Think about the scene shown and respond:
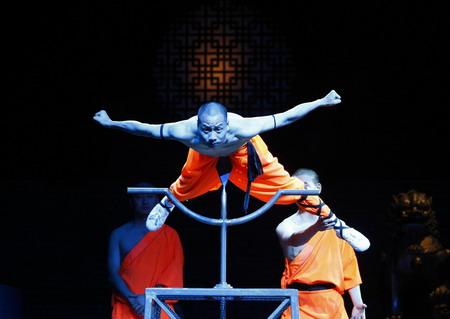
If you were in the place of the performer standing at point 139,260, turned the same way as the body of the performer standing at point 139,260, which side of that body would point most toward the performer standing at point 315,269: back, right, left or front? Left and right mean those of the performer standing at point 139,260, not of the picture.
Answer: left

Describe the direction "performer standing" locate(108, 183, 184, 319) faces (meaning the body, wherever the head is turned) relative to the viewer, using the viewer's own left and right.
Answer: facing the viewer

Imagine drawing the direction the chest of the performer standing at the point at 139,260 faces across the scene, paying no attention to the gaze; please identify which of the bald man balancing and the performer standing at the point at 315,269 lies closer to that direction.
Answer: the bald man balancing

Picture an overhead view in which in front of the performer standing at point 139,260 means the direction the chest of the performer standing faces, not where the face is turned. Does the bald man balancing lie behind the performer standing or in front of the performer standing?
in front

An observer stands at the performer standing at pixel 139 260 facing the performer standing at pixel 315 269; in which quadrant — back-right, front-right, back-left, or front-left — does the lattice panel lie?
front-left
